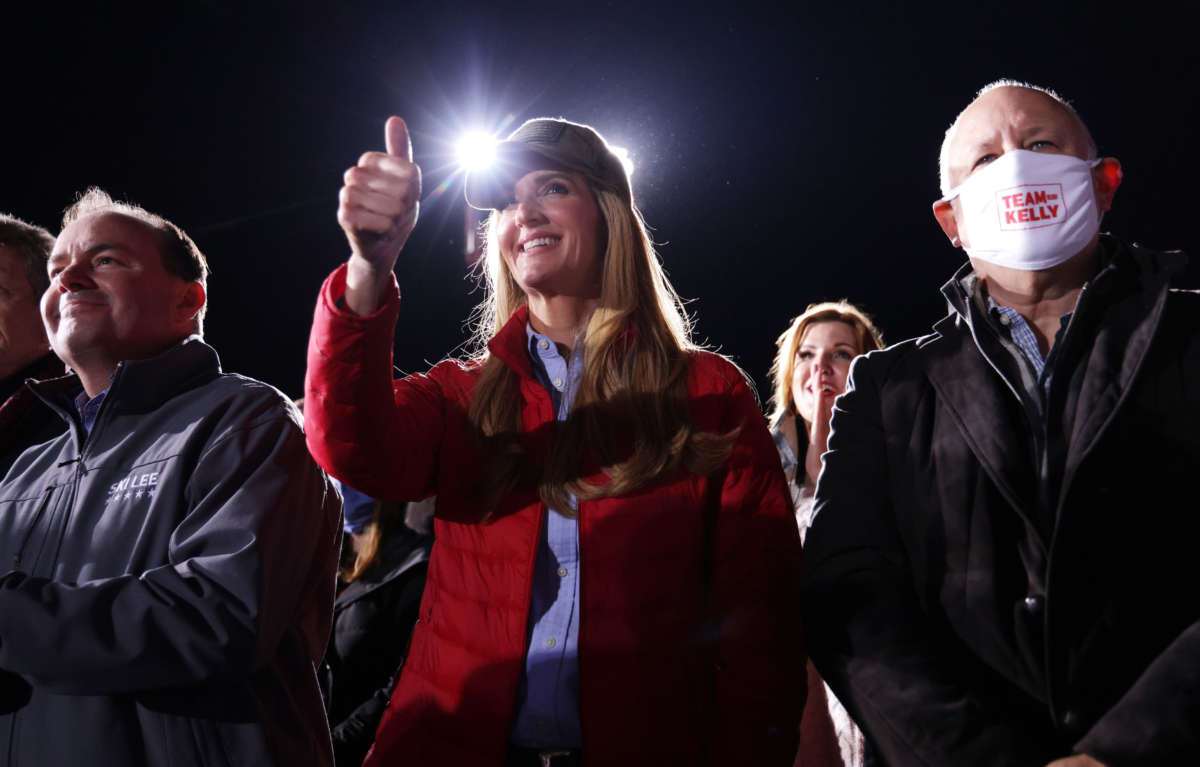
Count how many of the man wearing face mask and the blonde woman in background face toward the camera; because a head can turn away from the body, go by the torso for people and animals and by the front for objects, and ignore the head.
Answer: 2

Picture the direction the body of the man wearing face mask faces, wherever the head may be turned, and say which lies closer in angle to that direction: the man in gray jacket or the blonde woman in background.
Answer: the man in gray jacket

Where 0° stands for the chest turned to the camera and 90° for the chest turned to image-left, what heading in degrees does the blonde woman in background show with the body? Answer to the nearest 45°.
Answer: approximately 0°

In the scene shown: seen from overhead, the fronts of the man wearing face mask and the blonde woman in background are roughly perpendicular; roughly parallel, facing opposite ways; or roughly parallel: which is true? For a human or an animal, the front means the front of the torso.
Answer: roughly parallel

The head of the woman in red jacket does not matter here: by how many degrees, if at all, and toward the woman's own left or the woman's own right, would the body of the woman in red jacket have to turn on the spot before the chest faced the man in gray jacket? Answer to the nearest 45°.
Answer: approximately 45° to the woman's own right

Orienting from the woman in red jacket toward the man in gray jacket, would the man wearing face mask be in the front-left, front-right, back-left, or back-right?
back-left

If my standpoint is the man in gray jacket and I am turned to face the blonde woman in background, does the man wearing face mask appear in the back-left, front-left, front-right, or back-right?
front-right

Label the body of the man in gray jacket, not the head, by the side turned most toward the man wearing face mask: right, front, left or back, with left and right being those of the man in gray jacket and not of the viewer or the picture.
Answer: left

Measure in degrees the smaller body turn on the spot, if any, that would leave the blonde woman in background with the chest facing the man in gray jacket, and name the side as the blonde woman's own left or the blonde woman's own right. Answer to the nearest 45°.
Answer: approximately 45° to the blonde woman's own right

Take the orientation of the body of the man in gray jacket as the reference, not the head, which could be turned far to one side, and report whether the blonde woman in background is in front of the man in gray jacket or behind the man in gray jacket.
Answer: behind

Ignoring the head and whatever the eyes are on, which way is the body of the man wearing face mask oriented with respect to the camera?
toward the camera
